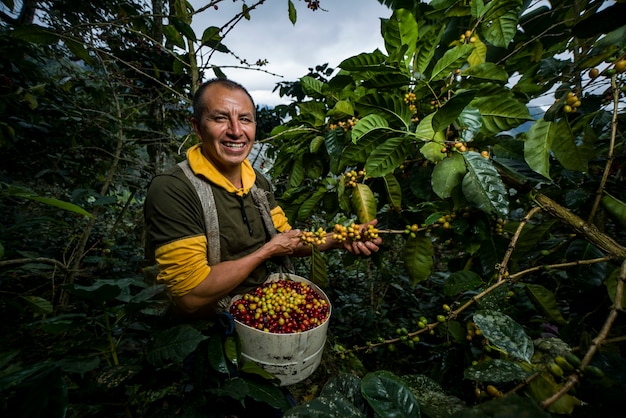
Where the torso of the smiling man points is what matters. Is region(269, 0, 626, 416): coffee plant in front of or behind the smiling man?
in front

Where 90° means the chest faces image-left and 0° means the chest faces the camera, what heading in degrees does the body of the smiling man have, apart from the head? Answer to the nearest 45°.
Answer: approximately 315°
